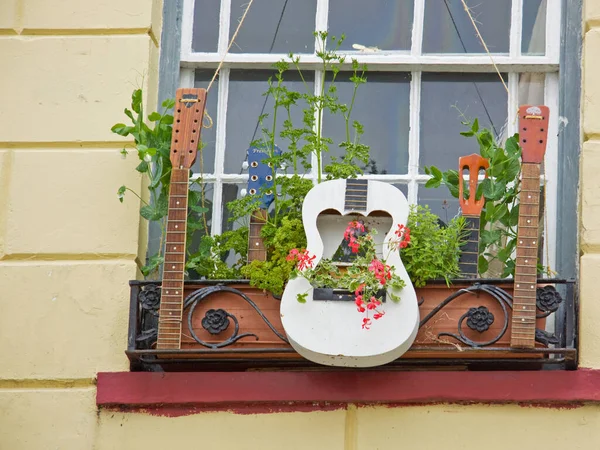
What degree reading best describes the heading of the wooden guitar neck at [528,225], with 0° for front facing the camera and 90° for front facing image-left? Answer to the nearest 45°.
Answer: approximately 0°

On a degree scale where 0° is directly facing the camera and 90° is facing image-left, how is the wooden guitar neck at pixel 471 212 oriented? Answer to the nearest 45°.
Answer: approximately 0°

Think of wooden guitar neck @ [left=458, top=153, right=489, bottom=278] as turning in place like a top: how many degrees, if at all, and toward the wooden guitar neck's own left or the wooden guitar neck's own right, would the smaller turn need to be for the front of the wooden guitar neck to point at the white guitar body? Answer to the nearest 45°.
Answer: approximately 45° to the wooden guitar neck's own right
